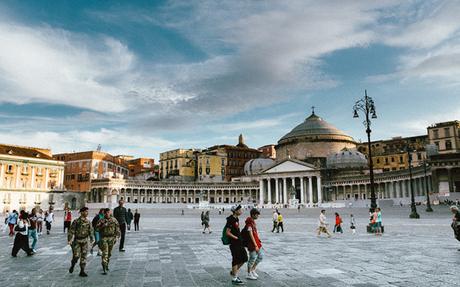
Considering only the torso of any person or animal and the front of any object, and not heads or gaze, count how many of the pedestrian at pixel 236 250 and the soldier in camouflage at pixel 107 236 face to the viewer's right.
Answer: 1

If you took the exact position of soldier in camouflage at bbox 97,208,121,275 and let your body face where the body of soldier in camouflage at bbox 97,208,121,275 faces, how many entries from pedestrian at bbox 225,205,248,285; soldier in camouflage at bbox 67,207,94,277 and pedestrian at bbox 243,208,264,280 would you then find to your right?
1

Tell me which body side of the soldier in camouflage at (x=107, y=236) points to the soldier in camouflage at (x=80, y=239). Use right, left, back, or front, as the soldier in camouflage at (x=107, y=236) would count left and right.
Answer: right

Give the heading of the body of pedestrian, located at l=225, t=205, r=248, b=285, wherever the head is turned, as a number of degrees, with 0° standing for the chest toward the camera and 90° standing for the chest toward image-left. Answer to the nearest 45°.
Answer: approximately 270°

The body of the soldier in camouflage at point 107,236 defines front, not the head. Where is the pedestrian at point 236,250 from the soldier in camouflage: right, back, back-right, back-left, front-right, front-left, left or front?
front-left

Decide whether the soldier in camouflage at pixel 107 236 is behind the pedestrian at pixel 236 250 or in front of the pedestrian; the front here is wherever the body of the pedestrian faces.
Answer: behind

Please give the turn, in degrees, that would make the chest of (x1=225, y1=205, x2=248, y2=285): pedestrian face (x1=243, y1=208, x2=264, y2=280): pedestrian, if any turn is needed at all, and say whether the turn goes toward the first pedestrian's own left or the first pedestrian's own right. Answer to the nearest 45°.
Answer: approximately 45° to the first pedestrian's own left

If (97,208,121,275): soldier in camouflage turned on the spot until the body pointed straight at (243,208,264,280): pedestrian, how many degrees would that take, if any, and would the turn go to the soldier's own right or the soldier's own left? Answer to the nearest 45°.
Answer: approximately 45° to the soldier's own left
